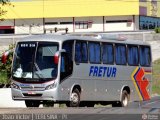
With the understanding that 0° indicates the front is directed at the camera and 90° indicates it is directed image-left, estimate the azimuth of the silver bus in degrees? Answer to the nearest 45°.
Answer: approximately 45°
